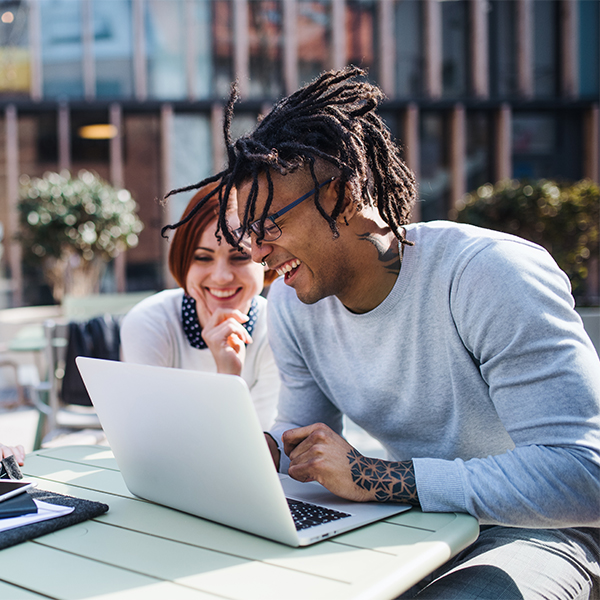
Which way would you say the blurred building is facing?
toward the camera

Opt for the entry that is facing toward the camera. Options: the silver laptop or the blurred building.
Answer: the blurred building

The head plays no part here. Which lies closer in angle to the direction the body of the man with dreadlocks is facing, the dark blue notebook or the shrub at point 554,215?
the dark blue notebook

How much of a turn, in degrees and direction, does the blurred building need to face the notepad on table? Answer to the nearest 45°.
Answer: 0° — it already faces it

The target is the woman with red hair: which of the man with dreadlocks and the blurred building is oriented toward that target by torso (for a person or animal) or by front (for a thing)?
the blurred building

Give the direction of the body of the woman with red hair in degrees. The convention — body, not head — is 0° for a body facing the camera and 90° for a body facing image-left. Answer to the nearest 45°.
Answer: approximately 0°

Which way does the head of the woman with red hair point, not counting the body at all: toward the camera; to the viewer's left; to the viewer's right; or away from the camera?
toward the camera

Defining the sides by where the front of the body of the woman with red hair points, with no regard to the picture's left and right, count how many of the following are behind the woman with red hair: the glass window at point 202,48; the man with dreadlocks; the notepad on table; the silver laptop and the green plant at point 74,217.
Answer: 2

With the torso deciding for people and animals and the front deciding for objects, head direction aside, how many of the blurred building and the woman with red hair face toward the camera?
2

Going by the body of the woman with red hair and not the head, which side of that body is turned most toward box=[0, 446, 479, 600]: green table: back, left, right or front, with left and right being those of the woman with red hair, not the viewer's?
front

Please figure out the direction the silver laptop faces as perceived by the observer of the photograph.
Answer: facing away from the viewer and to the right of the viewer

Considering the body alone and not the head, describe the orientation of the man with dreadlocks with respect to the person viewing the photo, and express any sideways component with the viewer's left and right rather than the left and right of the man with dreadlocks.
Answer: facing the viewer and to the left of the viewer

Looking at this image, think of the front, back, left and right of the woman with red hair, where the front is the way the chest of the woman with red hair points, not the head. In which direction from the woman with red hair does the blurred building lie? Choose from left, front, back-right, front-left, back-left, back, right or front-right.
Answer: back

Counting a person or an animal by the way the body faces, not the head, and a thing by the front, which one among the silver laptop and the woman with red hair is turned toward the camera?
the woman with red hair

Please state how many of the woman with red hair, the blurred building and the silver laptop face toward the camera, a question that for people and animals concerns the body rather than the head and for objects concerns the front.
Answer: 2
